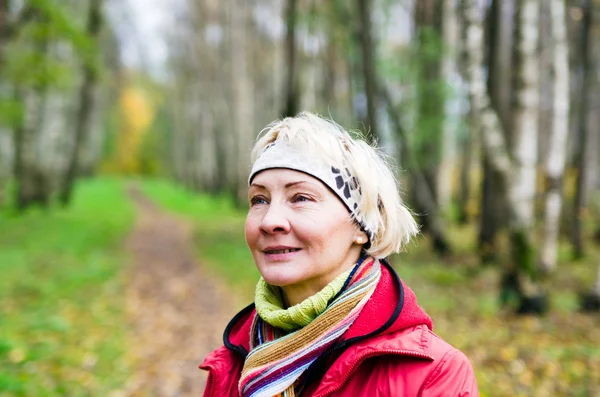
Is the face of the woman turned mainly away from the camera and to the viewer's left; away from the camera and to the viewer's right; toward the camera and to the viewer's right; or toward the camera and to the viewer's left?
toward the camera and to the viewer's left

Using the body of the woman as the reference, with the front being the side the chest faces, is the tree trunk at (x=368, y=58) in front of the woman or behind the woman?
behind

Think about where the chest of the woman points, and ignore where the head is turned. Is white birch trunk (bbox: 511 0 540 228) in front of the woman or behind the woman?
behind

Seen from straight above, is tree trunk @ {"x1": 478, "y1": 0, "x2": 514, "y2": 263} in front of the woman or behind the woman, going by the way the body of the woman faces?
behind

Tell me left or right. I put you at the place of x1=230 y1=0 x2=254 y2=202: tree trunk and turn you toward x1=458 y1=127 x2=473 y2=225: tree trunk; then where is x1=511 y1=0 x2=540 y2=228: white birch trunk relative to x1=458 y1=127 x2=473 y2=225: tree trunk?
right

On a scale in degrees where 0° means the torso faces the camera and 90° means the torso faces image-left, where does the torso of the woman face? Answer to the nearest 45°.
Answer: approximately 45°

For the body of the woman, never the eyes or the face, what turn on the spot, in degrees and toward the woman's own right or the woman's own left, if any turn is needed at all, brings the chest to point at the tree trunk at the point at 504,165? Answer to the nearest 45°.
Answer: approximately 135° to the woman's own right

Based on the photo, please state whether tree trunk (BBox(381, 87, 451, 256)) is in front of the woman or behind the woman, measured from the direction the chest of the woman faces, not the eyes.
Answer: behind

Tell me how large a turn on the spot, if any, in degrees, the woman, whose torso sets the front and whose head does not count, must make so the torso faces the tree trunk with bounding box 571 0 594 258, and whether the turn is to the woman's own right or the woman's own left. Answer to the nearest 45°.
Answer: approximately 180°
